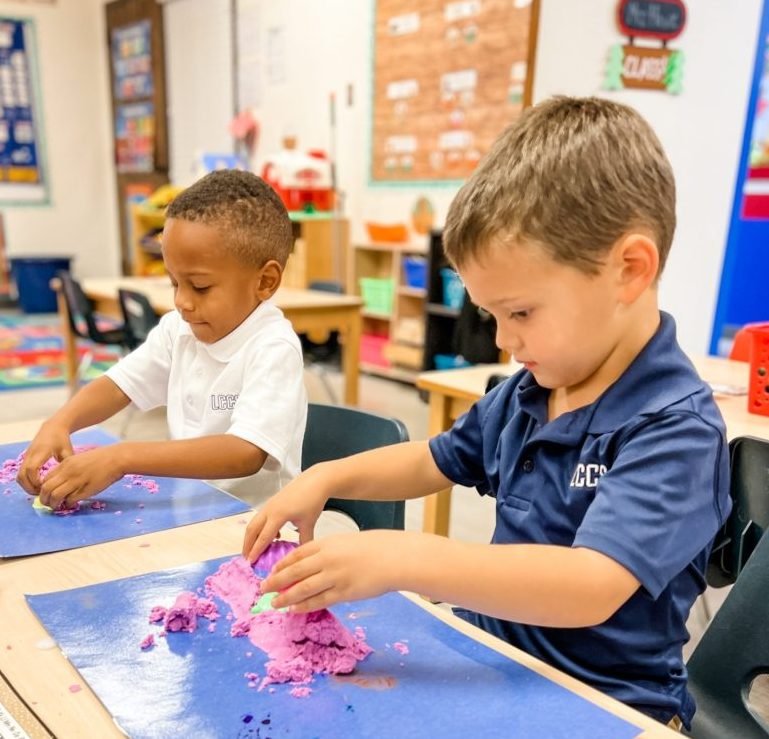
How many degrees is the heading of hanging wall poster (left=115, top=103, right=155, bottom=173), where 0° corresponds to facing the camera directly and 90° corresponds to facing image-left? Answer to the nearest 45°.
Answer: approximately 0°

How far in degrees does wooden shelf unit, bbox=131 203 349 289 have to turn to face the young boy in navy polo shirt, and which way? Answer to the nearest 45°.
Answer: approximately 45° to its left

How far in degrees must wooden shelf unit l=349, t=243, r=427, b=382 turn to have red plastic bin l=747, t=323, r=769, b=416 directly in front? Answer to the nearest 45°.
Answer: approximately 45° to its left

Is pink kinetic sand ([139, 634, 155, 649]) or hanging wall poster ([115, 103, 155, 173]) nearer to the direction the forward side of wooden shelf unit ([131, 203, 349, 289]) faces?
the pink kinetic sand

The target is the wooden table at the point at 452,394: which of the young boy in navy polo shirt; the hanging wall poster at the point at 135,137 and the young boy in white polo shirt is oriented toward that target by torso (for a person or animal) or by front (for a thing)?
the hanging wall poster

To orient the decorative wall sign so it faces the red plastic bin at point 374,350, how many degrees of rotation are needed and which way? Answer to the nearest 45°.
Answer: approximately 135° to its right
